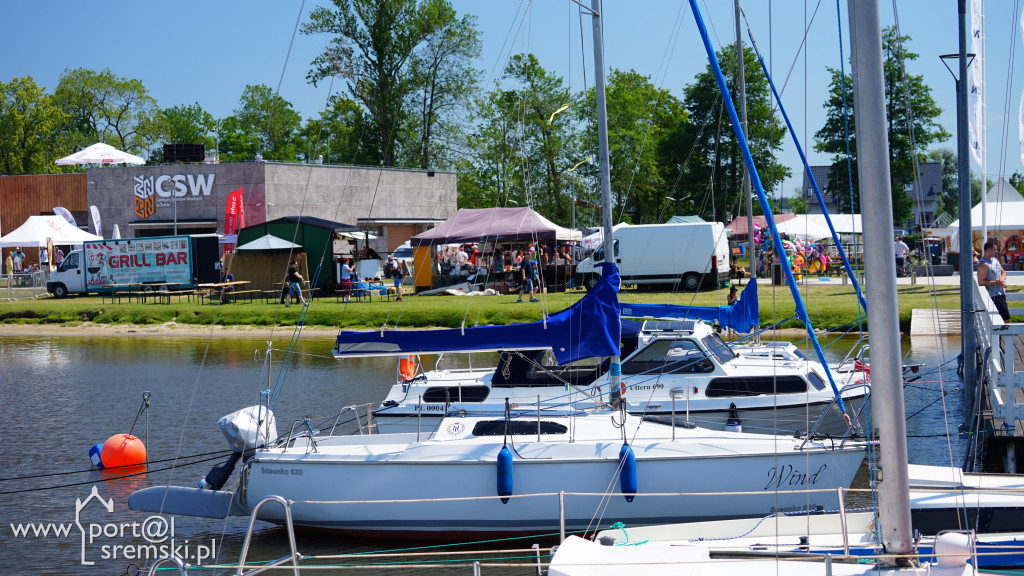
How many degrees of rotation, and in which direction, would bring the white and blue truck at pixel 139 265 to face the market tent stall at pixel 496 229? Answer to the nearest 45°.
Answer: approximately 135° to its left

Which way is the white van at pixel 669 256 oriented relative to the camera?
to the viewer's left

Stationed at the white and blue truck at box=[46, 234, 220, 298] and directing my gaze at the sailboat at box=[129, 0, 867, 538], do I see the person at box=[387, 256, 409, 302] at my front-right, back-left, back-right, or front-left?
front-left

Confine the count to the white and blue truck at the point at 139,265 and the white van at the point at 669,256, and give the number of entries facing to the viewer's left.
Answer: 2

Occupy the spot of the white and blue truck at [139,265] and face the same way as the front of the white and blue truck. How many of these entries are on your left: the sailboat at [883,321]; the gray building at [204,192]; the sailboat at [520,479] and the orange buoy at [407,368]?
3

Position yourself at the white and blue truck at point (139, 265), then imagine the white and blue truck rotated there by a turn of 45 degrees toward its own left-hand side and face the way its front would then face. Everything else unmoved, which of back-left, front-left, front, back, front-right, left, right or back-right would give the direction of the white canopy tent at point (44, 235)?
right

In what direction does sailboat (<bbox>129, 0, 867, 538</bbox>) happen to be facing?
to the viewer's right

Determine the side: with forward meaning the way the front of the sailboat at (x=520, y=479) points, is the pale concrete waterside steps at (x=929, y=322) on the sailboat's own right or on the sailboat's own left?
on the sailboat's own left

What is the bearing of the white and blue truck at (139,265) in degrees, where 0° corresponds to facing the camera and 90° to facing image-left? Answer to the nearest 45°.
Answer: approximately 90°

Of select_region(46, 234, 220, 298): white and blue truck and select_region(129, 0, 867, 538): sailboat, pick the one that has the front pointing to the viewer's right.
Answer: the sailboat

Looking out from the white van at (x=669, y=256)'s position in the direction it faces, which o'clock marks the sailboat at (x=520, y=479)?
The sailboat is roughly at 9 o'clock from the white van.

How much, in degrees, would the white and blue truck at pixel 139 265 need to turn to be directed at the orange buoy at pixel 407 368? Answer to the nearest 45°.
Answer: approximately 90° to its left

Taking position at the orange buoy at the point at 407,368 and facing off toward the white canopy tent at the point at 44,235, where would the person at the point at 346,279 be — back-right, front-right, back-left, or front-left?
front-right
